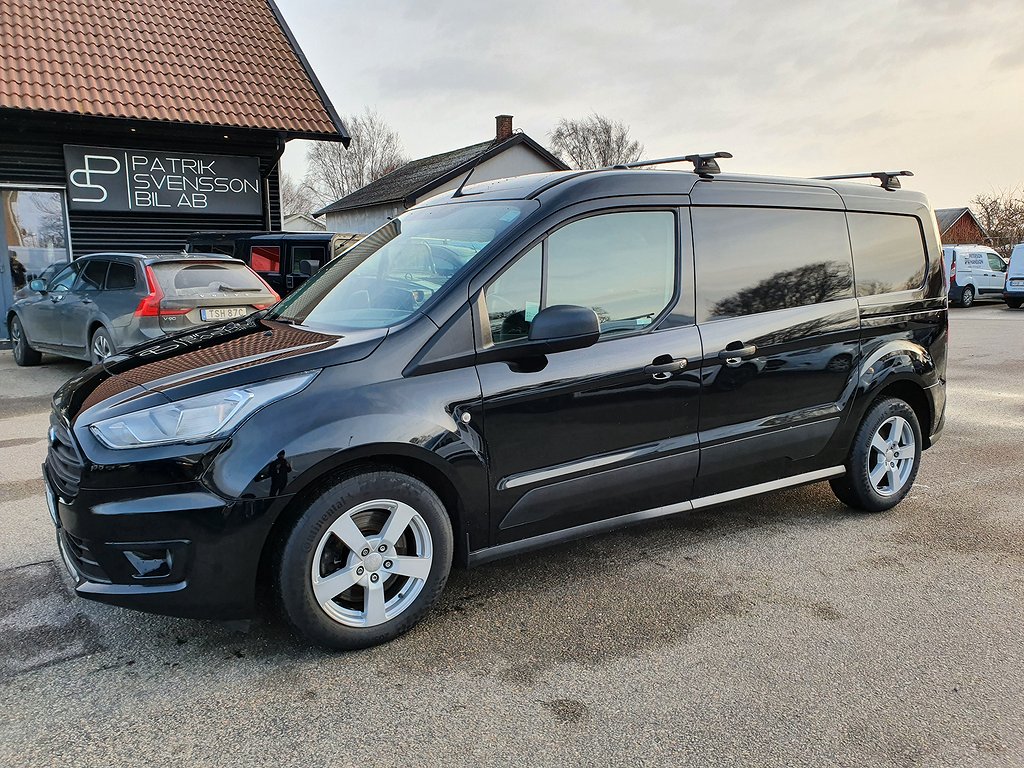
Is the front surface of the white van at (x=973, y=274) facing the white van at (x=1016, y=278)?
no

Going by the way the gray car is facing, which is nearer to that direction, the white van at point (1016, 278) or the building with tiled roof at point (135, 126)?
the building with tiled roof

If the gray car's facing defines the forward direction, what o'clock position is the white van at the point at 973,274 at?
The white van is roughly at 4 o'clock from the gray car.

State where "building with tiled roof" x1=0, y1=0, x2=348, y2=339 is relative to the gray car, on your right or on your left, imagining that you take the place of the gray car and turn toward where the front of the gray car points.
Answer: on your right

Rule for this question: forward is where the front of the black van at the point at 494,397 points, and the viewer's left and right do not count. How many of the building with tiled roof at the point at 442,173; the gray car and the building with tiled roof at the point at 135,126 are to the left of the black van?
0

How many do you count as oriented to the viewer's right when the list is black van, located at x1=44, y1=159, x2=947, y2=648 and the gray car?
0

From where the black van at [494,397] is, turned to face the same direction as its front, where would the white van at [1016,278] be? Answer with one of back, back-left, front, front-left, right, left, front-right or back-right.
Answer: back

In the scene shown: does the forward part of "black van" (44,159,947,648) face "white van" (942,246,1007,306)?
no

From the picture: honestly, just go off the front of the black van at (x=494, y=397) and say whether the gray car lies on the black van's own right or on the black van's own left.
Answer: on the black van's own right

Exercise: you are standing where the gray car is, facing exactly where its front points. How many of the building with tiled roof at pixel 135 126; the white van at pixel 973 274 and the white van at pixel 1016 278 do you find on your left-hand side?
0

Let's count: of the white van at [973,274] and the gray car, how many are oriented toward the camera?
0

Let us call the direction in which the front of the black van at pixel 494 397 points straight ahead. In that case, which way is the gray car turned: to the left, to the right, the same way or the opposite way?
to the right

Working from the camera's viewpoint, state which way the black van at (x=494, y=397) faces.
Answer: facing the viewer and to the left of the viewer

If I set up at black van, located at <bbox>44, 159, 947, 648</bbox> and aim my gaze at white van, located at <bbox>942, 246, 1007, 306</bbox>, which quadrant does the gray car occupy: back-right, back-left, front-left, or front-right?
front-left

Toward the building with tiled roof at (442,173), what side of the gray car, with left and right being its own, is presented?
right

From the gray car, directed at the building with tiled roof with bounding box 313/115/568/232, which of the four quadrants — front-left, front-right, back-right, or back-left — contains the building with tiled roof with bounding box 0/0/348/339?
front-left

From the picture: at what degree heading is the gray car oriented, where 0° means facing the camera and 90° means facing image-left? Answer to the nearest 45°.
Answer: approximately 135°

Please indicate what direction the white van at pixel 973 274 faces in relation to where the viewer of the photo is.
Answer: facing away from the viewer and to the right of the viewer
